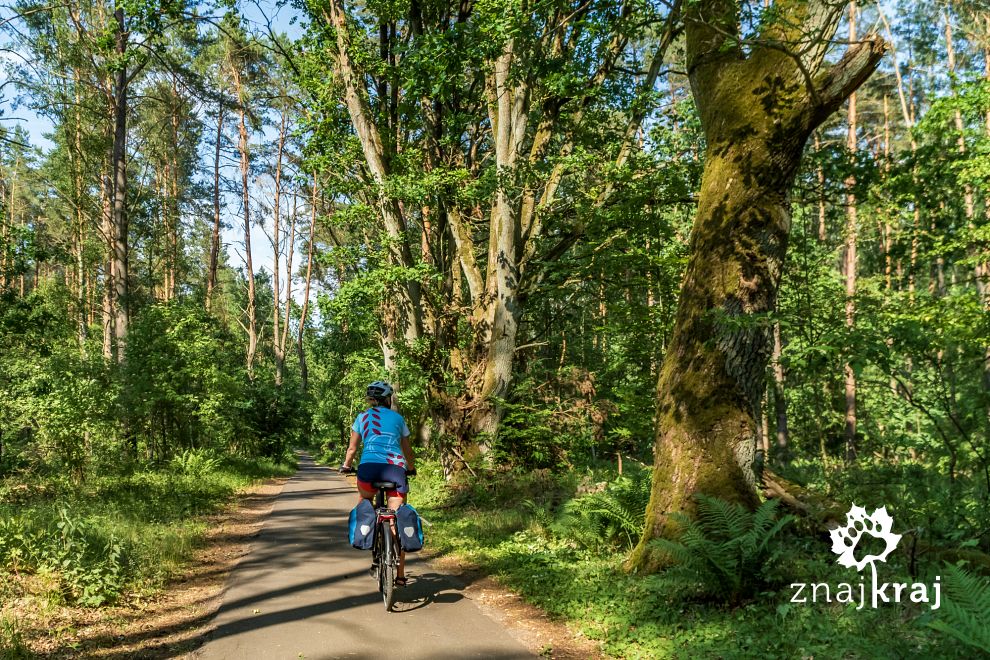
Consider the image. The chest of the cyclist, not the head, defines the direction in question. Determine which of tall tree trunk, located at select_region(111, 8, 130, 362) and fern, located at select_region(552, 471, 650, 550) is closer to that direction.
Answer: the tall tree trunk

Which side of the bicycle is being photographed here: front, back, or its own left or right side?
back

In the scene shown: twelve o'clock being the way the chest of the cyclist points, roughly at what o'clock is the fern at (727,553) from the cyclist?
The fern is roughly at 4 o'clock from the cyclist.

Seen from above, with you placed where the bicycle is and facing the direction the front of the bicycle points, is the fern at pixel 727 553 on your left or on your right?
on your right

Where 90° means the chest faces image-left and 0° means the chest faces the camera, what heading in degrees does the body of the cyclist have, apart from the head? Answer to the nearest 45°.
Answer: approximately 180°

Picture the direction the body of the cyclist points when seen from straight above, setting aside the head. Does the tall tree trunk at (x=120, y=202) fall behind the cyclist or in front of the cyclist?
in front

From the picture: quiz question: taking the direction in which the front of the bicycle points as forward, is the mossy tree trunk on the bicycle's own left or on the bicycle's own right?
on the bicycle's own right

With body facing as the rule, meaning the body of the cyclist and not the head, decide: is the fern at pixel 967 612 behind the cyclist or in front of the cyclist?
behind
